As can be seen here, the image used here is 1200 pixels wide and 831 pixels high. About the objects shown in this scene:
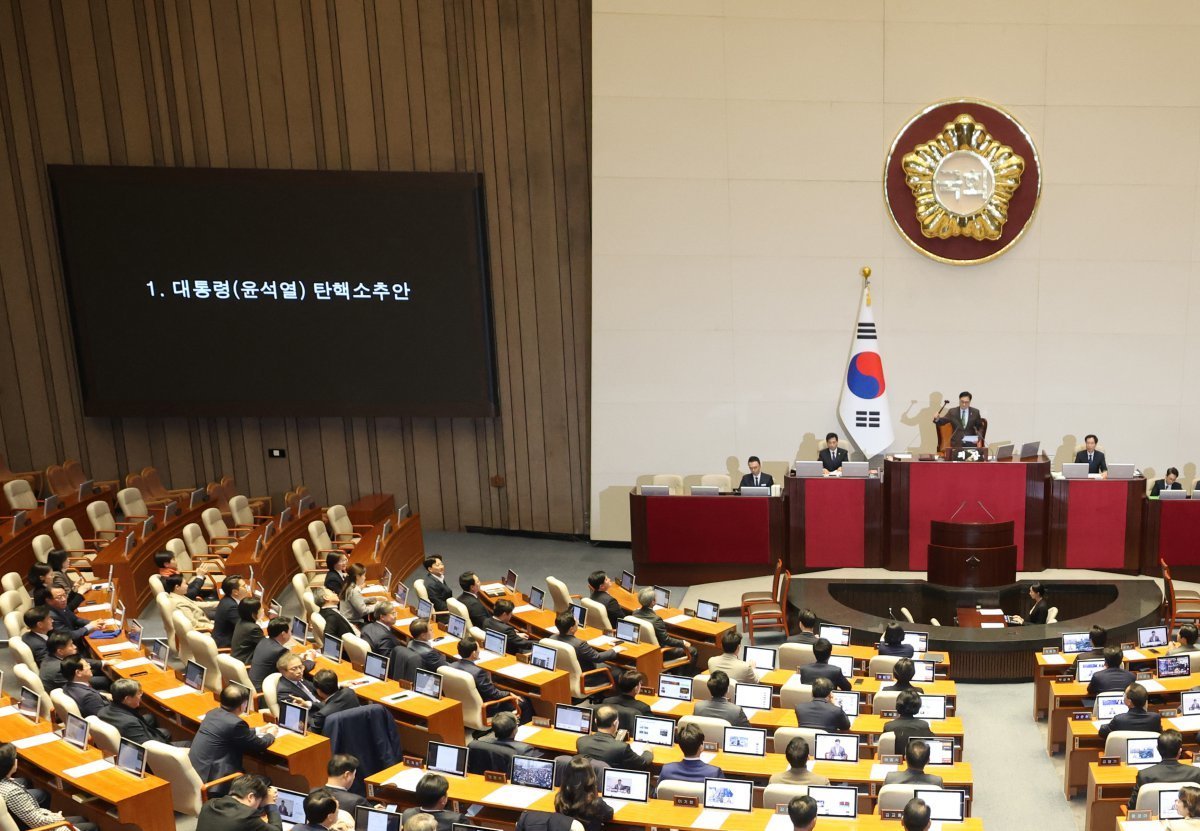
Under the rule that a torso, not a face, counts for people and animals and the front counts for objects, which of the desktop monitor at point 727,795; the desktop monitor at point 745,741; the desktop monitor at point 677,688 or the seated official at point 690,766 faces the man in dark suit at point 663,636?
the seated official

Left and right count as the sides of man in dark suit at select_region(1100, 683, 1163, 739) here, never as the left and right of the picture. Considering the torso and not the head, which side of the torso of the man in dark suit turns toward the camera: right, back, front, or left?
back

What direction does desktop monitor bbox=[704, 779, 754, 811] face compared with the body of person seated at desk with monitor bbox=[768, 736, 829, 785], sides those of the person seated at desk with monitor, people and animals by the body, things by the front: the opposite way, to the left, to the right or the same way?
the opposite way

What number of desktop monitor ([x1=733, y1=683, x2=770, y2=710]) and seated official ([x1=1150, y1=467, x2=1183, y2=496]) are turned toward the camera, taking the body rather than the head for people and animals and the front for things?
2

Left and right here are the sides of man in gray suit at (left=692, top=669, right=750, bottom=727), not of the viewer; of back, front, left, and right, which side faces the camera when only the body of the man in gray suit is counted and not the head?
back

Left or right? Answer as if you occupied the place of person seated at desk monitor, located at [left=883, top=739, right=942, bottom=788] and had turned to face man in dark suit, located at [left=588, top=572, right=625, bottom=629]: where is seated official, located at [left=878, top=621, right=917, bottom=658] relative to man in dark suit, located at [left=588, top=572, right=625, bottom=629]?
right

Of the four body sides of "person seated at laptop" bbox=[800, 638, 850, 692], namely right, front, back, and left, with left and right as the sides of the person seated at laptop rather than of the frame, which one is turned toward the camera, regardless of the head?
back

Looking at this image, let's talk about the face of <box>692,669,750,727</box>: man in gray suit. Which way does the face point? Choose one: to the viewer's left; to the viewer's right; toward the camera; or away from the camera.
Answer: away from the camera

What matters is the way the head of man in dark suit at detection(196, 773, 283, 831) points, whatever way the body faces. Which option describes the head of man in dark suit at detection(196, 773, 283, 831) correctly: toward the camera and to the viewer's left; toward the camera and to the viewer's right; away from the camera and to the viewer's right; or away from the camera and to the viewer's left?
away from the camera and to the viewer's right

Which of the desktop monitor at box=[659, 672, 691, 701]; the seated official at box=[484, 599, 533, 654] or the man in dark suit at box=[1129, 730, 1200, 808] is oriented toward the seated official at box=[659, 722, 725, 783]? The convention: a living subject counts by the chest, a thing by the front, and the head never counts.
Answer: the desktop monitor

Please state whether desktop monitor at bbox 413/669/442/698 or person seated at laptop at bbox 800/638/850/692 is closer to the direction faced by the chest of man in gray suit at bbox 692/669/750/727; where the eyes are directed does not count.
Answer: the person seated at laptop

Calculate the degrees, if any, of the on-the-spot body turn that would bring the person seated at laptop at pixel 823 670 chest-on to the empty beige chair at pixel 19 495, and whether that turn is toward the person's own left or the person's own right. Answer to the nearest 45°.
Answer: approximately 90° to the person's own left

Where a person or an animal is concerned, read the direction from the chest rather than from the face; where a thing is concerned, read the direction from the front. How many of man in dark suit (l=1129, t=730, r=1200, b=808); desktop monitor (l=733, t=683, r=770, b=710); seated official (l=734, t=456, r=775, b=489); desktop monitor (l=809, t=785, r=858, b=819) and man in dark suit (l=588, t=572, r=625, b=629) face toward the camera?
3

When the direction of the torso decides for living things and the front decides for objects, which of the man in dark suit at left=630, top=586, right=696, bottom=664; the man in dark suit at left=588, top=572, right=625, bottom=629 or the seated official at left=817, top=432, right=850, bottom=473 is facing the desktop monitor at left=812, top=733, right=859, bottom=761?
the seated official

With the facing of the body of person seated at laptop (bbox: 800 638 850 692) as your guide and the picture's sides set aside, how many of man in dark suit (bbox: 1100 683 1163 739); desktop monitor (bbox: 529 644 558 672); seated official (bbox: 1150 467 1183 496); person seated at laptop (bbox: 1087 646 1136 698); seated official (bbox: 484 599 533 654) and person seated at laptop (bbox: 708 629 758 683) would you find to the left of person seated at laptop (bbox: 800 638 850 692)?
3

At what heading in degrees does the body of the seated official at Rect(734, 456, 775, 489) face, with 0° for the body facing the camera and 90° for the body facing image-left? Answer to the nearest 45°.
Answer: approximately 0°
